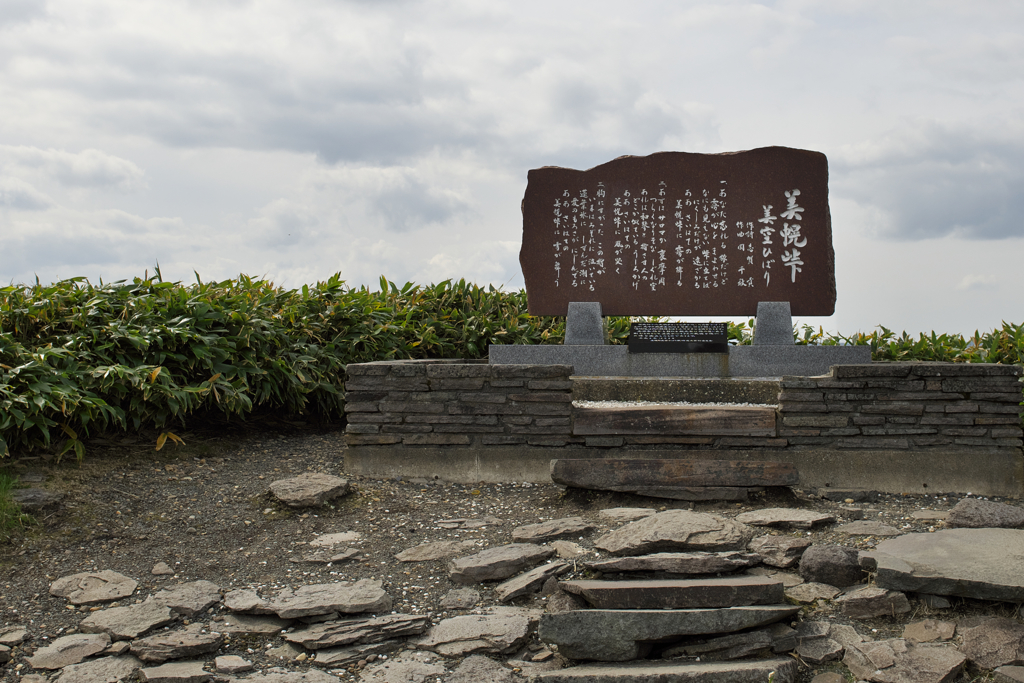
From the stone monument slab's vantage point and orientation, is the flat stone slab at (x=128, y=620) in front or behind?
in front

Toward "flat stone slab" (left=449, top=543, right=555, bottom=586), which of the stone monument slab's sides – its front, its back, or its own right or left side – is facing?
front

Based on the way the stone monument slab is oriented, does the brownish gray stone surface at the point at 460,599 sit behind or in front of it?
in front

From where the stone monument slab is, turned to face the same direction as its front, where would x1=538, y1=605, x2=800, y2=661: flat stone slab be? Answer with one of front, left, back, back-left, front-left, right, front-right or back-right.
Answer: front

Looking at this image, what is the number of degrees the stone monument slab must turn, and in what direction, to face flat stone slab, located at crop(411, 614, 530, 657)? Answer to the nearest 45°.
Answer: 0° — it already faces it

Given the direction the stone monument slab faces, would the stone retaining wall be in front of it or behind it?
in front

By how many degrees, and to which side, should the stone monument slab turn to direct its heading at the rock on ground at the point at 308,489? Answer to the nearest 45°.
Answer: approximately 45° to its right

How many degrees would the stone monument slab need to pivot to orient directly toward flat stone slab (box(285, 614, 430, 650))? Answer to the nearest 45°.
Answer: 0° — it already faces it

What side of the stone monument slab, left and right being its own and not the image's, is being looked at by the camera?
front

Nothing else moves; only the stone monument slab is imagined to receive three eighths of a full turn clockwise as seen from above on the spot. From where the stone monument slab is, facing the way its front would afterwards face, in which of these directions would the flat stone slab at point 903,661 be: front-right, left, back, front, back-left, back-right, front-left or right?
back-left

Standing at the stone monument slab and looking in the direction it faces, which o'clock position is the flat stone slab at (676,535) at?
The flat stone slab is roughly at 12 o'clock from the stone monument slab.

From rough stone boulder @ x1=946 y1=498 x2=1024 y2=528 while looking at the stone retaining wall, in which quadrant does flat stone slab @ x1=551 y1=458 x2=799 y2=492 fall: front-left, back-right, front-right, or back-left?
front-left

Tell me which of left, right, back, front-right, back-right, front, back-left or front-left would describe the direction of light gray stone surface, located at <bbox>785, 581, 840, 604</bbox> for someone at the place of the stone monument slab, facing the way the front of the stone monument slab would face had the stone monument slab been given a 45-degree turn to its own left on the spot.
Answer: front-right

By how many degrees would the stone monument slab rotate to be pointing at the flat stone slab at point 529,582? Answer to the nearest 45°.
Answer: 0° — it already faces it

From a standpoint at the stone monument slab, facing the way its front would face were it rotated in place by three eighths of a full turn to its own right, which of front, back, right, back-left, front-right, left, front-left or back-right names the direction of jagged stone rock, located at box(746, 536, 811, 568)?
back-left

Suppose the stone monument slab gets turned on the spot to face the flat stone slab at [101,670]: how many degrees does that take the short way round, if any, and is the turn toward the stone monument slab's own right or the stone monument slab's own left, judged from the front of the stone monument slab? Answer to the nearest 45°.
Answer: approximately 45° to the stone monument slab's own right

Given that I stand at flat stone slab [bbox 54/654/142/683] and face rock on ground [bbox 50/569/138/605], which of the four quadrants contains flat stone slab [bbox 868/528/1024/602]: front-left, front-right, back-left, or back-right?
back-right

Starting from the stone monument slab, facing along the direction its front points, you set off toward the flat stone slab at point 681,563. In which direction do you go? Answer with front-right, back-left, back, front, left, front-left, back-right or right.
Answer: front
